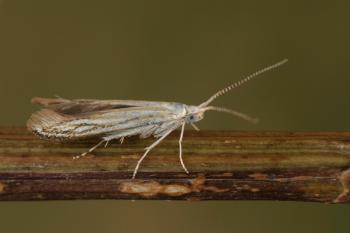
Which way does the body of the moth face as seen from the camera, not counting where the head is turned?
to the viewer's right
